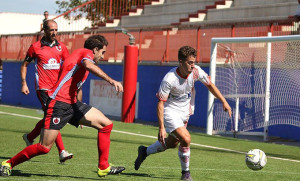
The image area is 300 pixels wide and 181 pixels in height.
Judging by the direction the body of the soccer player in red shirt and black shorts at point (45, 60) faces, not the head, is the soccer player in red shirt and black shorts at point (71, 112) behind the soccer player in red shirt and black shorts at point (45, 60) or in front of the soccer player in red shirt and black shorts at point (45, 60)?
in front

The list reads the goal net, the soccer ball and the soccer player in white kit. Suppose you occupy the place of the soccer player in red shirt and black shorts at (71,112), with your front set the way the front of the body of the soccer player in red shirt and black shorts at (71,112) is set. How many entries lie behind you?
0

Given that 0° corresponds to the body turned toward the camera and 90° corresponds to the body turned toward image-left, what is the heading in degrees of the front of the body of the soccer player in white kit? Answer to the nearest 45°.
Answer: approximately 315°

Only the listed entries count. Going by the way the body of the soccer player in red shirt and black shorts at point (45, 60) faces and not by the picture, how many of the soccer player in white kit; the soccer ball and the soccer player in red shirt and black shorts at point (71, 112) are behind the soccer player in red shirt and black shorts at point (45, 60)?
0

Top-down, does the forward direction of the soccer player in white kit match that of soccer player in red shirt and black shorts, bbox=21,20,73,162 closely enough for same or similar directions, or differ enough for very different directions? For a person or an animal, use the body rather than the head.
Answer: same or similar directions

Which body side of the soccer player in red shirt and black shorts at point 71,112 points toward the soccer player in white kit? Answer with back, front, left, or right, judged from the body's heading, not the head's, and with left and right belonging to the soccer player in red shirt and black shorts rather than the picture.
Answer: front

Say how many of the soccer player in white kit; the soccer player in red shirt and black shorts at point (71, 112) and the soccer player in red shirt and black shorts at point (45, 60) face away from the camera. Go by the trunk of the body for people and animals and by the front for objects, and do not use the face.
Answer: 0

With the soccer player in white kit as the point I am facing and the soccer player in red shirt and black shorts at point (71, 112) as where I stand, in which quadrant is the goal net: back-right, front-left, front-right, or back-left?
front-left

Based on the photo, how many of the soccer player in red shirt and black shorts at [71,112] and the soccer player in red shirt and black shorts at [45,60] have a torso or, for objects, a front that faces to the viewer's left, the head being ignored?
0

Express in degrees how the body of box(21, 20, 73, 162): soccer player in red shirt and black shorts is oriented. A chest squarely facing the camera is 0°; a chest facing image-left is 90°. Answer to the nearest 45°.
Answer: approximately 315°

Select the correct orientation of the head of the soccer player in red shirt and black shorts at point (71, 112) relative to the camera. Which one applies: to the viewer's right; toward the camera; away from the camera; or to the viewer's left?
to the viewer's right

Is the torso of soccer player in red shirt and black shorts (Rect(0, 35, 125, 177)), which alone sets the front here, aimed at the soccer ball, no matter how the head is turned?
yes

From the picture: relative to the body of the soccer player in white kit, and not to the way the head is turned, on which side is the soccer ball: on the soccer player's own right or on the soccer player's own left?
on the soccer player's own left

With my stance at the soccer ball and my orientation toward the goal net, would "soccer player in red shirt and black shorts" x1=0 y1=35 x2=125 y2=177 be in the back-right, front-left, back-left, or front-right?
back-left

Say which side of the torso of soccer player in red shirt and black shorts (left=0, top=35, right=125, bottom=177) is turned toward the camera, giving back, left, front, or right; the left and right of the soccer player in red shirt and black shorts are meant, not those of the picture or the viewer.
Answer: right

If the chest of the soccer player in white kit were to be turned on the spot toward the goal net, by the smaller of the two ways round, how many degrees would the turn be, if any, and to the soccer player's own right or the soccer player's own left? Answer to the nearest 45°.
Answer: approximately 135° to the soccer player's own left
